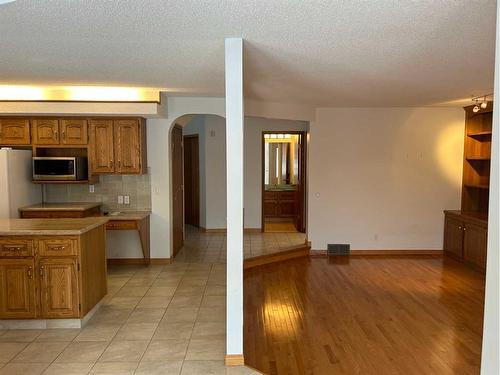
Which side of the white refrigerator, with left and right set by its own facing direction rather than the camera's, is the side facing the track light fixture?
left

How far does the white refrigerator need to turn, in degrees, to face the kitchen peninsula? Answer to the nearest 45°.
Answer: approximately 45° to its left

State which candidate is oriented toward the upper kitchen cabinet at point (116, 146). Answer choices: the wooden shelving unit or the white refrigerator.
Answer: the wooden shelving unit

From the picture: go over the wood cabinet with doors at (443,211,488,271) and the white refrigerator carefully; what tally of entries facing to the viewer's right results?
0

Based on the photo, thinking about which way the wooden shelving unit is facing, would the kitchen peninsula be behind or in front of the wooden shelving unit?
in front

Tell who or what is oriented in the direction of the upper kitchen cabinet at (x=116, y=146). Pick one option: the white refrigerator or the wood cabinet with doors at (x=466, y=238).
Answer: the wood cabinet with doors

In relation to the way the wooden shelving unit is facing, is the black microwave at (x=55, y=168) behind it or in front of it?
in front

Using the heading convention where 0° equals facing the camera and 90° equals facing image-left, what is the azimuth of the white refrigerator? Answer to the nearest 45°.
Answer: approximately 45°

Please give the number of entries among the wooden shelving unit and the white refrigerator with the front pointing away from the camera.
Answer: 0

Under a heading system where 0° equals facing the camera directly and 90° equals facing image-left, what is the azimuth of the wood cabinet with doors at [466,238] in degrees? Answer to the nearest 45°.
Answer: approximately 45°

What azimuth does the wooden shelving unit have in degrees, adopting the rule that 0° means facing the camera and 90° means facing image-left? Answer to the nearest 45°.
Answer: approximately 45°

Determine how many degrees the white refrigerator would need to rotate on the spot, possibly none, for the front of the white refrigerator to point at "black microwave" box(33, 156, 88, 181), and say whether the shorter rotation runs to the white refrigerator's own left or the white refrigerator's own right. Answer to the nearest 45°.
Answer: approximately 135° to the white refrigerator's own left

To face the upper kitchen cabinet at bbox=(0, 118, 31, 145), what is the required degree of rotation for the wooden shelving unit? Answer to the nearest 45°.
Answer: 0° — it already faces it
